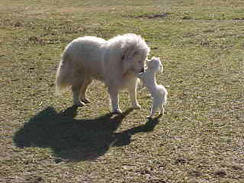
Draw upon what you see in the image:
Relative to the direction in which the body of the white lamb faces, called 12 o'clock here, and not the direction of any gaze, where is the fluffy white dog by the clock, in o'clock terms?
The fluffy white dog is roughly at 1 o'clock from the white lamb.

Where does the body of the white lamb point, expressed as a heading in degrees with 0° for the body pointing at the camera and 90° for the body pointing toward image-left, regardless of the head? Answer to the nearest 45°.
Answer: approximately 90°
